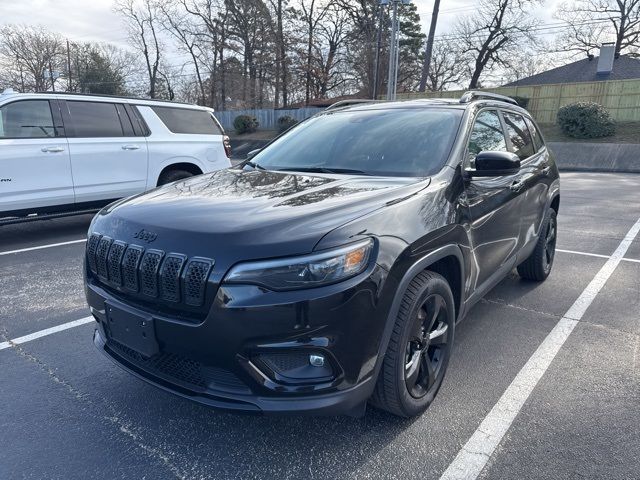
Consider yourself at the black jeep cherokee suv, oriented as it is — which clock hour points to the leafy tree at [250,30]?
The leafy tree is roughly at 4 o'clock from the black jeep cherokee suv.

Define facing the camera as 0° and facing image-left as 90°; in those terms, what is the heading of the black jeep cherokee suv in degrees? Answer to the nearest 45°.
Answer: approximately 45°

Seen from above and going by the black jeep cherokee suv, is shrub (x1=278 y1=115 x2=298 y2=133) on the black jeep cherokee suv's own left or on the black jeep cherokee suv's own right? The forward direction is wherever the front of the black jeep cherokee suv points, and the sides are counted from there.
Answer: on the black jeep cherokee suv's own right

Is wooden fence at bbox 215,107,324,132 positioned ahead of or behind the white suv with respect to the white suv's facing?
behind

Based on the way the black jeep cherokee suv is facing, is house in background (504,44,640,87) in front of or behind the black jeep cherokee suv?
behind

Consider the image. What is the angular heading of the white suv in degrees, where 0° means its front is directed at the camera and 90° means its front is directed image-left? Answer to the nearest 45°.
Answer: approximately 45°

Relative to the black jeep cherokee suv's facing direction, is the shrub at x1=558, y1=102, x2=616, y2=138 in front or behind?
behind

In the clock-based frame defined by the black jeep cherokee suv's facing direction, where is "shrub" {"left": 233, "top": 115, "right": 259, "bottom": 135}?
The shrub is roughly at 4 o'clock from the black jeep cherokee suv.

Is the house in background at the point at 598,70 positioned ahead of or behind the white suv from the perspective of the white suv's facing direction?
behind

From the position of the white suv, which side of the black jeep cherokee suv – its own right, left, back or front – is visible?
right

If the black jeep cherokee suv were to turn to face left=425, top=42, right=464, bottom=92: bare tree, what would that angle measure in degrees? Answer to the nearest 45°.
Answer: approximately 135° to its right
